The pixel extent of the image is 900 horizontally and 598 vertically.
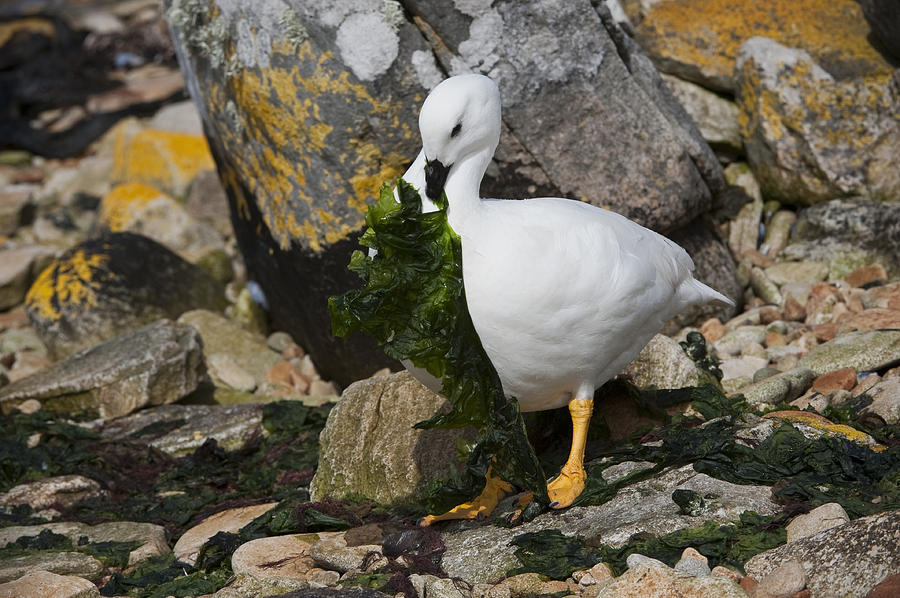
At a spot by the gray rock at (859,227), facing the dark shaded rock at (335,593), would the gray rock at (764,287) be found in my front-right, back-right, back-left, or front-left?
front-right

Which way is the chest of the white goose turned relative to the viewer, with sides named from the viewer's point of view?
facing the viewer and to the left of the viewer

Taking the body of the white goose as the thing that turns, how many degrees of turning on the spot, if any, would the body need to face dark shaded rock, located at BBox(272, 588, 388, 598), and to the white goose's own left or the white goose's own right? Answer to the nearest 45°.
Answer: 0° — it already faces it

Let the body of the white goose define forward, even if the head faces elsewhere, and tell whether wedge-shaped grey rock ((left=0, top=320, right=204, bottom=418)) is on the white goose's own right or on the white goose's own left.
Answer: on the white goose's own right

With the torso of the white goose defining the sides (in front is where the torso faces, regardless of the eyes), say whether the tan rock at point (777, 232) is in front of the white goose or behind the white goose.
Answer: behind

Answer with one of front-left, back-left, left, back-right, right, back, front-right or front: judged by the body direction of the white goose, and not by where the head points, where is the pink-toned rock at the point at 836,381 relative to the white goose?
back

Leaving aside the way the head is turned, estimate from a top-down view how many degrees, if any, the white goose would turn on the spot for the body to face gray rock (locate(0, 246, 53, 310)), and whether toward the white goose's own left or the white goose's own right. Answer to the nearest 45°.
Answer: approximately 90° to the white goose's own right

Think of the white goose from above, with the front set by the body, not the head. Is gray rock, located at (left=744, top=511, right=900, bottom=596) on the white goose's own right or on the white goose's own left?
on the white goose's own left

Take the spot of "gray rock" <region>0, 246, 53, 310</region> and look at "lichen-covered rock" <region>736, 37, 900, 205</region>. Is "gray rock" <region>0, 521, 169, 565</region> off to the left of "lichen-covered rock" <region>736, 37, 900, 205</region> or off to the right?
right
